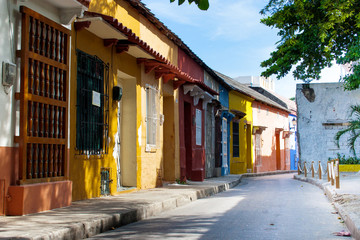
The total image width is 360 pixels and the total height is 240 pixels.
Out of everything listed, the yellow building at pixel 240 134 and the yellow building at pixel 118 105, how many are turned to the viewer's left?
0

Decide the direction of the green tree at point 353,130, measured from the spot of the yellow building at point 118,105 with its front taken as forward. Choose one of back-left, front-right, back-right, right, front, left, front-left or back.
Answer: left

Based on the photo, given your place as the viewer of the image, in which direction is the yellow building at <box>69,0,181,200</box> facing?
facing the viewer and to the right of the viewer

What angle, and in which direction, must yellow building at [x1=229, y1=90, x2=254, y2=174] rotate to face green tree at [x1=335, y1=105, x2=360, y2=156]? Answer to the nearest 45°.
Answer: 0° — it already faces it

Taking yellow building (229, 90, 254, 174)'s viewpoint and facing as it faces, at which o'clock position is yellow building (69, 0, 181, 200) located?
yellow building (69, 0, 181, 200) is roughly at 2 o'clock from yellow building (229, 90, 254, 174).

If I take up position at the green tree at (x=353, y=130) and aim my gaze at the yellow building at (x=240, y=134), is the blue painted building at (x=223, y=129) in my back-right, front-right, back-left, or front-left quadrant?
front-left

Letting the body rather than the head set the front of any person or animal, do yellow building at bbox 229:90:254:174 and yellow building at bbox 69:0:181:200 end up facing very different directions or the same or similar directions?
same or similar directions

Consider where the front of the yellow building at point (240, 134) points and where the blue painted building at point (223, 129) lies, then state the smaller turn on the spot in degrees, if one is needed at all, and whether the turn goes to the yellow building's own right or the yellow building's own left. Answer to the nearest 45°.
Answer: approximately 45° to the yellow building's own right

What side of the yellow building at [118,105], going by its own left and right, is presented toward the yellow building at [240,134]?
left

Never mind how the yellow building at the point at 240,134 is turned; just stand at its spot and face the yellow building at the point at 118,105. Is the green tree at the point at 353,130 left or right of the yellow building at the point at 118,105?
left
